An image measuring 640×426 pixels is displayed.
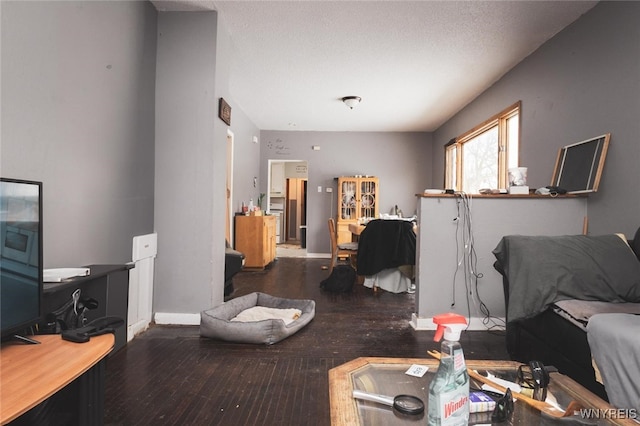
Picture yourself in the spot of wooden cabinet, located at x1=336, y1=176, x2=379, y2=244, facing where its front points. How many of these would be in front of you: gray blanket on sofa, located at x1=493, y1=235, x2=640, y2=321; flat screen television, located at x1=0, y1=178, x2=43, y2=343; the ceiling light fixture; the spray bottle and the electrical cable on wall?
5

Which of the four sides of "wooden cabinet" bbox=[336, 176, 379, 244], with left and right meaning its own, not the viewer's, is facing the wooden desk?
front

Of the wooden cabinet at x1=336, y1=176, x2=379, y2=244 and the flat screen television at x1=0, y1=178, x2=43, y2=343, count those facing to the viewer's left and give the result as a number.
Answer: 0

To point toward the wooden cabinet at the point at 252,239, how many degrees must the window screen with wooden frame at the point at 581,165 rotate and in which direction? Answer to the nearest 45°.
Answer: approximately 45° to its right

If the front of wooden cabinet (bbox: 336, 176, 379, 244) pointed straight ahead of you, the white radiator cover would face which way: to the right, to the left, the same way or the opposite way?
to the left

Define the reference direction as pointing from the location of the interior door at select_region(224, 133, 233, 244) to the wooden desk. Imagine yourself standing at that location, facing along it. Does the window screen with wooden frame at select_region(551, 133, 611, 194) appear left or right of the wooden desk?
left

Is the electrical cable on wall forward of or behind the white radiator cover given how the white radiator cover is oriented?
forward

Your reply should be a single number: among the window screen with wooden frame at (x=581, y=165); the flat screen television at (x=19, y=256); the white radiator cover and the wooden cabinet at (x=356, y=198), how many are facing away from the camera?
0

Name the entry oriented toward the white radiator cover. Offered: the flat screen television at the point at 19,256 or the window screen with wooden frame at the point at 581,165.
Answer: the window screen with wooden frame at the point at 581,165

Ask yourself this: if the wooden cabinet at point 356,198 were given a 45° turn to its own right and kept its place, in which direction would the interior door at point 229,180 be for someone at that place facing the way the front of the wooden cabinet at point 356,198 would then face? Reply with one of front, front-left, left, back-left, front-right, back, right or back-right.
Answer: front

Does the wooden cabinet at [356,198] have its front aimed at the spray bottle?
yes

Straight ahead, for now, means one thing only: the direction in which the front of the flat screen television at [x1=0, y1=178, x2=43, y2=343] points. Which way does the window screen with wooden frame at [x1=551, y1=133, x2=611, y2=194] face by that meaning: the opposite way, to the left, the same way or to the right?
the opposite way

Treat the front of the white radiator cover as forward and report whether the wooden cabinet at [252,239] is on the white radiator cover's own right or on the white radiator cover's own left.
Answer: on the white radiator cover's own left

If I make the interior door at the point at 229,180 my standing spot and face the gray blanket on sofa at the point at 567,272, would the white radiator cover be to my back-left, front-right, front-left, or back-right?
front-right

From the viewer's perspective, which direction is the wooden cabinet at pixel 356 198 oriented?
toward the camera

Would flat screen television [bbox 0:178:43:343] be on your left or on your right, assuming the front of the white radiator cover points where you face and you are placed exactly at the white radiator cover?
on your right

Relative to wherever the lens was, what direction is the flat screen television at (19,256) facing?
facing the viewer and to the right of the viewer

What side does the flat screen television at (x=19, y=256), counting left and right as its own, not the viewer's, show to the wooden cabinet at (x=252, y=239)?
left

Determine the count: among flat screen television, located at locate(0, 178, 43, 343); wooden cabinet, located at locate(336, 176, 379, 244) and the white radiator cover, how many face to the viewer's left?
0

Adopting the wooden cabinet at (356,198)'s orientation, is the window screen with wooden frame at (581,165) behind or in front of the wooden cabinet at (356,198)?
in front

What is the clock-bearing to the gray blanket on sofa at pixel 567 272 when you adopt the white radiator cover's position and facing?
The gray blanket on sofa is roughly at 12 o'clock from the white radiator cover.

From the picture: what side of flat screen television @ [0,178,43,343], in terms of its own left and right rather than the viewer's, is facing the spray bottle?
front
